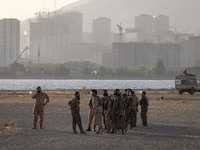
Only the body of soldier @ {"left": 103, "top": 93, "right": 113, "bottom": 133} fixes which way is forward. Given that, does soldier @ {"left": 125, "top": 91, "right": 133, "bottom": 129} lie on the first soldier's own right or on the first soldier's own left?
on the first soldier's own right
